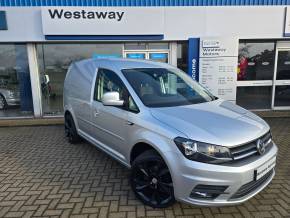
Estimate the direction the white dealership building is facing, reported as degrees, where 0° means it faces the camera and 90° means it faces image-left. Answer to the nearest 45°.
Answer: approximately 0°

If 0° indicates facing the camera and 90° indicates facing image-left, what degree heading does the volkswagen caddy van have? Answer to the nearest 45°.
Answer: approximately 315°

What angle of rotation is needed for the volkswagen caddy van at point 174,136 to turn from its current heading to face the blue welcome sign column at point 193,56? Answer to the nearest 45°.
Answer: approximately 135° to its left

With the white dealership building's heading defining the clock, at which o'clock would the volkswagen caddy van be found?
The volkswagen caddy van is roughly at 12 o'clock from the white dealership building.
